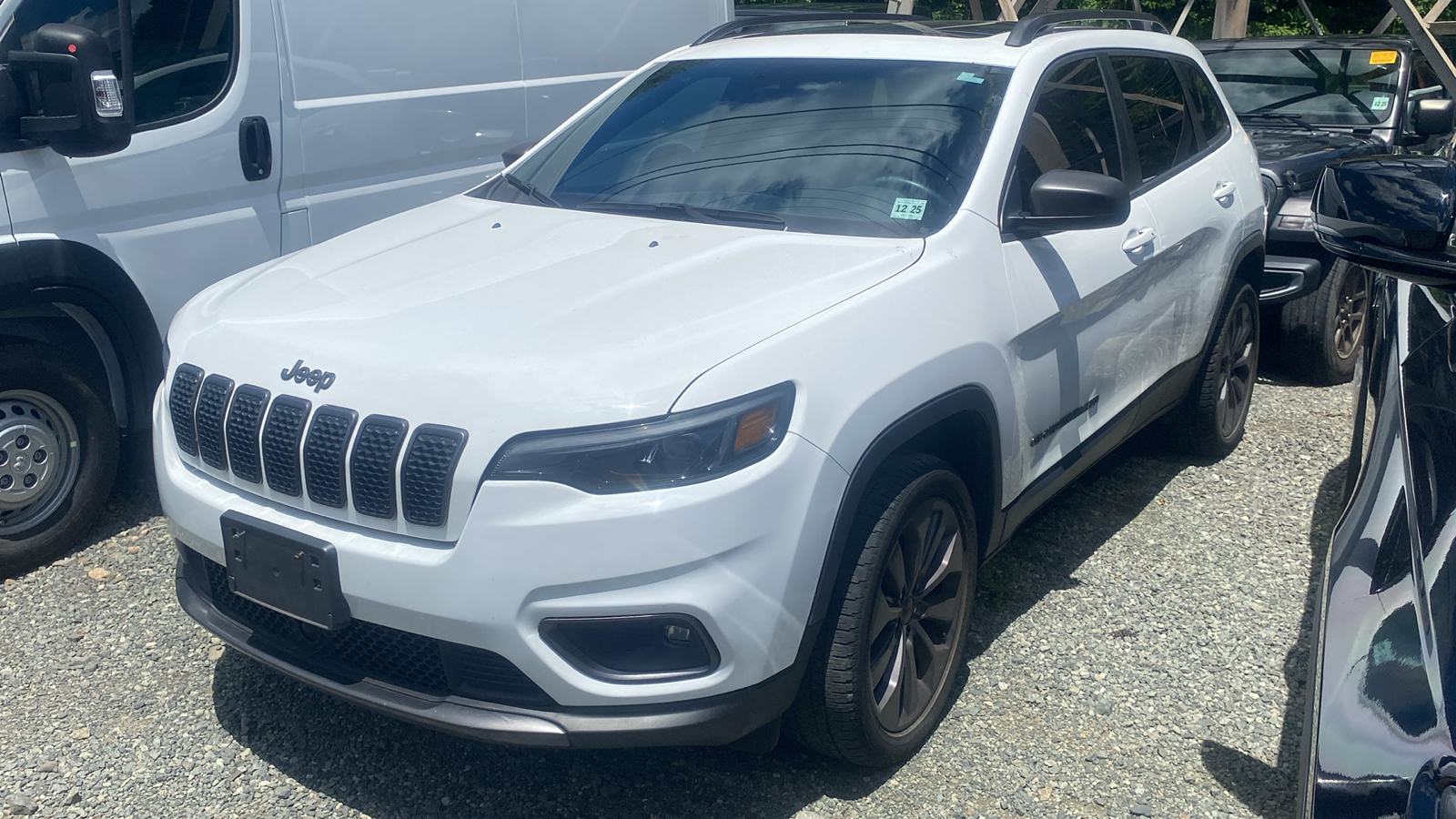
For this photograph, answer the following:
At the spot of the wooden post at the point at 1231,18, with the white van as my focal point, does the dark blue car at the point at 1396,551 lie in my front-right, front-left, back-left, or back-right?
front-left

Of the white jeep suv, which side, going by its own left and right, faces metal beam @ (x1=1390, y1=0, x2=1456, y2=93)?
back

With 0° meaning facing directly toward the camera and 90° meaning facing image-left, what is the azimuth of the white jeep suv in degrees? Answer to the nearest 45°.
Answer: approximately 45°
